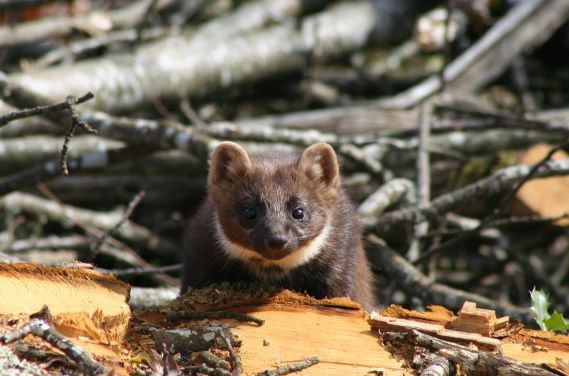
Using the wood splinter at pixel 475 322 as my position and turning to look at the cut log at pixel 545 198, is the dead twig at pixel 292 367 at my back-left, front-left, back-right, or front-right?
back-left

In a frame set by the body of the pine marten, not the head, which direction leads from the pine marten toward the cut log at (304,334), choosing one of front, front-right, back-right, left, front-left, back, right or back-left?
front

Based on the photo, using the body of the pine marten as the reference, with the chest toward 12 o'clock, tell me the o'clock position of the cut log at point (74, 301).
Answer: The cut log is roughly at 1 o'clock from the pine marten.

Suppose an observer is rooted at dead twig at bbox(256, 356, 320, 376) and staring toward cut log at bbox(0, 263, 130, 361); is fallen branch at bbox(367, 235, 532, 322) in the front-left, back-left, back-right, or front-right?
back-right

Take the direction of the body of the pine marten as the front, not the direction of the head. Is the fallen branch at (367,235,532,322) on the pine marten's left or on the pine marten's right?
on the pine marten's left

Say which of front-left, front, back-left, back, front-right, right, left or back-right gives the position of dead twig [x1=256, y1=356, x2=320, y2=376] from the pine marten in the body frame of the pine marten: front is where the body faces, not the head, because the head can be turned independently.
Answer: front

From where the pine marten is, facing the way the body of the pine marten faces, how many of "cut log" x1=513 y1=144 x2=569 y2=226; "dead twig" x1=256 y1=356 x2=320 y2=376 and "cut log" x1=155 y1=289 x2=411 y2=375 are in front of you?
2

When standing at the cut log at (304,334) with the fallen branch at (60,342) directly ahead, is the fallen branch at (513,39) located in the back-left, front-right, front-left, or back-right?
back-right

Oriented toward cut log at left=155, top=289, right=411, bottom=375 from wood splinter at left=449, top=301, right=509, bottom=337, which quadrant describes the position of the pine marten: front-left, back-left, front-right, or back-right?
front-right

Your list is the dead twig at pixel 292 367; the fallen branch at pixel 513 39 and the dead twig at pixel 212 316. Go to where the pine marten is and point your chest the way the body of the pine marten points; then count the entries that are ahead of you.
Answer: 2

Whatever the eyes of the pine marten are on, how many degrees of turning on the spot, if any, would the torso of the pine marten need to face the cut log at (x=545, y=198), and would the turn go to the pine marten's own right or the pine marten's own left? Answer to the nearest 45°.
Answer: approximately 135° to the pine marten's own left

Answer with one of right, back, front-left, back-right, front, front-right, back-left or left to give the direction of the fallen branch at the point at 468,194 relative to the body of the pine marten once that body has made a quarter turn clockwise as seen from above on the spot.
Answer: back-right

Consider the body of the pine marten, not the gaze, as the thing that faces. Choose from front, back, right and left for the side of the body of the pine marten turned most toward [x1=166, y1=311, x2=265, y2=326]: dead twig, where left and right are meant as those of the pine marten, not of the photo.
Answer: front

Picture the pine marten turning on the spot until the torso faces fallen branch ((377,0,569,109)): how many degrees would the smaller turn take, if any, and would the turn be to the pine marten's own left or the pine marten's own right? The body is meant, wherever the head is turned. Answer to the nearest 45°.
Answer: approximately 135° to the pine marten's own left

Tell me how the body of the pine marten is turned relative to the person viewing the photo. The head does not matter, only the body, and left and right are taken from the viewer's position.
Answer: facing the viewer
